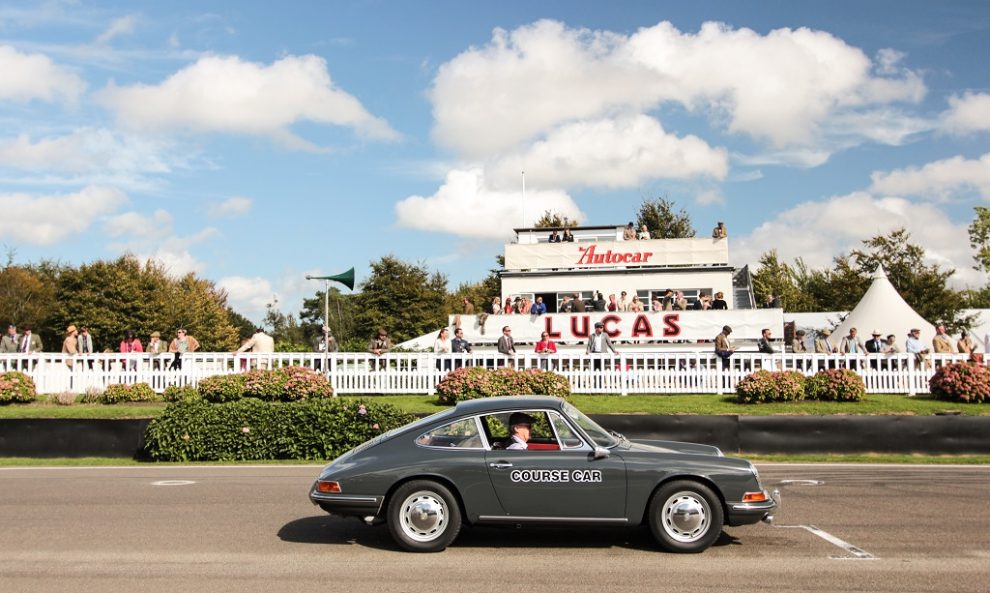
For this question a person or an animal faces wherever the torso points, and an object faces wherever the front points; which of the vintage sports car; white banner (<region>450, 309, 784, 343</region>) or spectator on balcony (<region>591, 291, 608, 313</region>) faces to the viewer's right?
the vintage sports car

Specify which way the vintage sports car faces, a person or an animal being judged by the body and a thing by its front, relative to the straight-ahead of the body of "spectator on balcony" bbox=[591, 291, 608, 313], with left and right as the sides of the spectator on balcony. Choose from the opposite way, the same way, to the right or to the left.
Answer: to the left

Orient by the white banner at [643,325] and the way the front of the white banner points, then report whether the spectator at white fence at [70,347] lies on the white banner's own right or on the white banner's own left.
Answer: on the white banner's own right

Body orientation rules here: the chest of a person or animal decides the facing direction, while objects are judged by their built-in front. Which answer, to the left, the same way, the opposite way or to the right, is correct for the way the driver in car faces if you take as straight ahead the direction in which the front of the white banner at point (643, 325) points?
to the left

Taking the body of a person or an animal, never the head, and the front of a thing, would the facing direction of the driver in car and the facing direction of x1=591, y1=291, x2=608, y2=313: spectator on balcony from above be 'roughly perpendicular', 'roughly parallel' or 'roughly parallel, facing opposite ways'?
roughly perpendicular

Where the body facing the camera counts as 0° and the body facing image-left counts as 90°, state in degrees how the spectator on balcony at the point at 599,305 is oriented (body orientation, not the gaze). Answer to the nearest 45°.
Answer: approximately 0°

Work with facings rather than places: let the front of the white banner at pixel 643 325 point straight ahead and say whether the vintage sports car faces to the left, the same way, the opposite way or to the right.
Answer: to the left

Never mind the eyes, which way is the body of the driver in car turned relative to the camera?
to the viewer's right

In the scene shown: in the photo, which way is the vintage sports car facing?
to the viewer's right

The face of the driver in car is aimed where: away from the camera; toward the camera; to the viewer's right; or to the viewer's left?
to the viewer's right

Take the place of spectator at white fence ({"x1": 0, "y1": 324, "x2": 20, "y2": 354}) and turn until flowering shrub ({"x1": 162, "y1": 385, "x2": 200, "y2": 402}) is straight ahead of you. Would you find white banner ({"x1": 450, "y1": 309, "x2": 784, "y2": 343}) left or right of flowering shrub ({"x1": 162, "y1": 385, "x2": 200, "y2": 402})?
left

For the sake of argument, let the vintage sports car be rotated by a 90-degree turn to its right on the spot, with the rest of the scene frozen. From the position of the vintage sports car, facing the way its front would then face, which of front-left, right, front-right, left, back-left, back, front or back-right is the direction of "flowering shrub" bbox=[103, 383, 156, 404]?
back-right

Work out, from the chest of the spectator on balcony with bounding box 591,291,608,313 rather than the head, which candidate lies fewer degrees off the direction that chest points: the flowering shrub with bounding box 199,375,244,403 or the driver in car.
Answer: the driver in car

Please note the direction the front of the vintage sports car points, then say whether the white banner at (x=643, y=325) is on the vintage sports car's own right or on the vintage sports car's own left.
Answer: on the vintage sports car's own left
